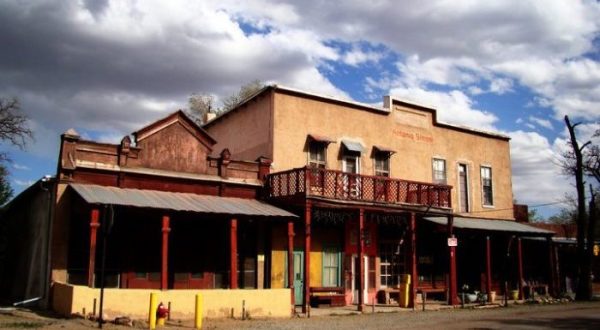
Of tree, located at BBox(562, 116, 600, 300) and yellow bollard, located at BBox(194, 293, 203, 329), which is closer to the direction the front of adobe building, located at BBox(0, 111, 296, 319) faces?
the yellow bollard

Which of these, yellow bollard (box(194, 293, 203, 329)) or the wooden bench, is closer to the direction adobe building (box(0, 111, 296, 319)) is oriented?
the yellow bollard

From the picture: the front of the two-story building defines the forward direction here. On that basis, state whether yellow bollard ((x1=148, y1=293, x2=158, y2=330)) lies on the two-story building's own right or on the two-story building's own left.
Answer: on the two-story building's own right

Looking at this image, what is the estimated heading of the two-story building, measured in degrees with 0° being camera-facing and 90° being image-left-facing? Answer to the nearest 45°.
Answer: approximately 315°

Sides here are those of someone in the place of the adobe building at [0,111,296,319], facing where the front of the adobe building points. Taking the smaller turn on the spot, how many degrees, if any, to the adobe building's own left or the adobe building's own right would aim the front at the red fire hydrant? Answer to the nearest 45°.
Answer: approximately 45° to the adobe building's own right

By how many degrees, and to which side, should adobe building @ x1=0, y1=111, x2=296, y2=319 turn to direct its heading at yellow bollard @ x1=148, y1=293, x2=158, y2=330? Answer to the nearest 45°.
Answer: approximately 45° to its right

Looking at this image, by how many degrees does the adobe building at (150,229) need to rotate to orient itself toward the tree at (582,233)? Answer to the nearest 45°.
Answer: approximately 45° to its left

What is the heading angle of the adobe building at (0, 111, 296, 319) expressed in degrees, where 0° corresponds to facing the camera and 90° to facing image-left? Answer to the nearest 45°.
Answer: approximately 315°

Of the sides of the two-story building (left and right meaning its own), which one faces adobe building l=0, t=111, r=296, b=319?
right
